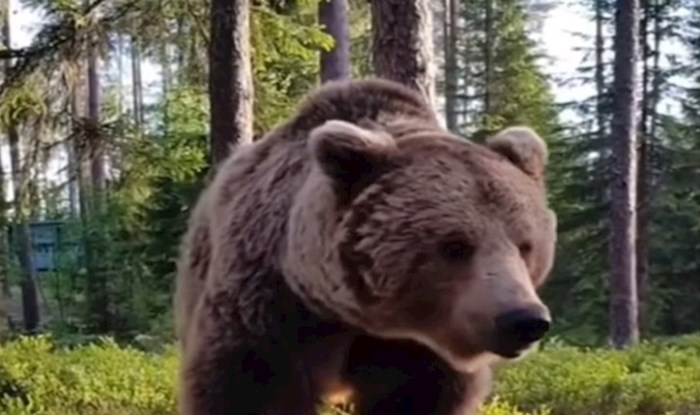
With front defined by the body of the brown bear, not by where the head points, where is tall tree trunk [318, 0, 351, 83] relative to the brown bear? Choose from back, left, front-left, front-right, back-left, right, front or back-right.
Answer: back-left

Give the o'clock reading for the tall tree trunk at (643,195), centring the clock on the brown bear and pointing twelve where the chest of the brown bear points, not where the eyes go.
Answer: The tall tree trunk is roughly at 8 o'clock from the brown bear.

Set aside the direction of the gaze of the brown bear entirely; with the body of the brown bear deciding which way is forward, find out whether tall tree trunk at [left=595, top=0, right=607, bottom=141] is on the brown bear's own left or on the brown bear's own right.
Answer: on the brown bear's own left

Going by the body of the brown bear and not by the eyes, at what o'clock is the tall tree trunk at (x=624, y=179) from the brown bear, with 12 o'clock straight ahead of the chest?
The tall tree trunk is roughly at 8 o'clock from the brown bear.

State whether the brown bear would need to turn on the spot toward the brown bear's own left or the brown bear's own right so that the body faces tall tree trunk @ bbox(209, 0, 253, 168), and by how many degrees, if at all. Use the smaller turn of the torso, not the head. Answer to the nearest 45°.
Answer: approximately 135° to the brown bear's own left

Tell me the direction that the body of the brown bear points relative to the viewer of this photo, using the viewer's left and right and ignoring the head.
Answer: facing the viewer and to the right of the viewer
